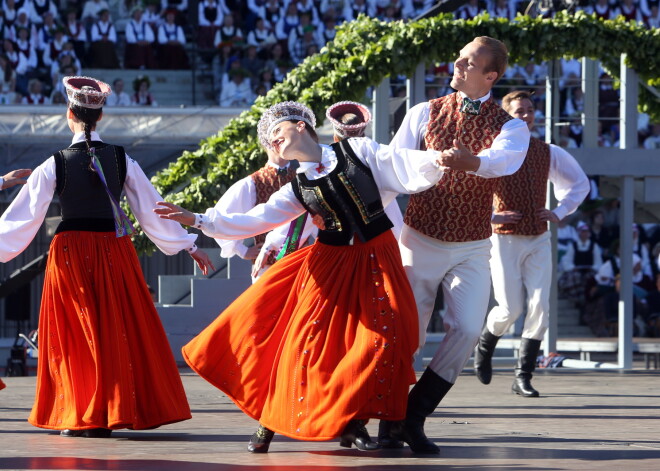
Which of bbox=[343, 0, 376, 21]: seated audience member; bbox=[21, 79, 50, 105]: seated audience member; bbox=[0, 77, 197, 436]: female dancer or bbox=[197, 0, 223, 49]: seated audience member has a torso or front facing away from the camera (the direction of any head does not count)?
the female dancer

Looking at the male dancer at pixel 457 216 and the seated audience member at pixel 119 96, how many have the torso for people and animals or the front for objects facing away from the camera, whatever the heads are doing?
0

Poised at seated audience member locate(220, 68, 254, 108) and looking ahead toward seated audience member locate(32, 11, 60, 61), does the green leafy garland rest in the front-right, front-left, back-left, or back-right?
back-left

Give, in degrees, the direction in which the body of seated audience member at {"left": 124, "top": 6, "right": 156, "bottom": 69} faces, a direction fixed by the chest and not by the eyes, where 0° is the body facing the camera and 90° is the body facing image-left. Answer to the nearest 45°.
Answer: approximately 0°

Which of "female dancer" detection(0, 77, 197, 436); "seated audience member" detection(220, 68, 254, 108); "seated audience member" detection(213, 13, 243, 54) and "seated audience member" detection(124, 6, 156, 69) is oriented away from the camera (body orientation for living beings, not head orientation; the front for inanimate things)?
the female dancer

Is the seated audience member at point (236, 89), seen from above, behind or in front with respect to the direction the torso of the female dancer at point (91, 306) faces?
in front

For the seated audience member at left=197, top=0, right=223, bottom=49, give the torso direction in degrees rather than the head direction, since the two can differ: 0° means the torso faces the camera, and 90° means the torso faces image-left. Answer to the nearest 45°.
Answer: approximately 0°
